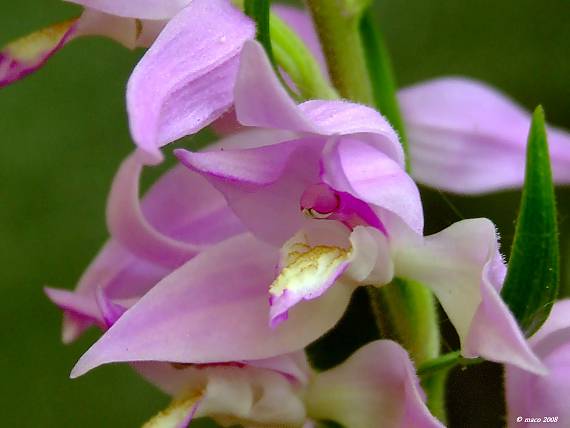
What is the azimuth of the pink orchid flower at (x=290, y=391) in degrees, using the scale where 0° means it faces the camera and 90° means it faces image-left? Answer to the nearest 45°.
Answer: approximately 90°
